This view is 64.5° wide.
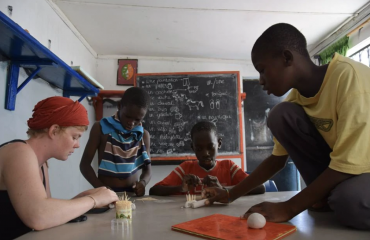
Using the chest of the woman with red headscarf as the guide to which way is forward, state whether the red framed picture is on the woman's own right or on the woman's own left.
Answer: on the woman's own left

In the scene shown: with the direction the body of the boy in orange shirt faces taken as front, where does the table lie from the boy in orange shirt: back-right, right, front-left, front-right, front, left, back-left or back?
front

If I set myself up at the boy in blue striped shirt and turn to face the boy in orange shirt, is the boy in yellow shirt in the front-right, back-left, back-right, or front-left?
front-right

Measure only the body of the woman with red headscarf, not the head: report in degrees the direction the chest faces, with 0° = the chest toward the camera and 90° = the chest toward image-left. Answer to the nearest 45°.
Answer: approximately 270°

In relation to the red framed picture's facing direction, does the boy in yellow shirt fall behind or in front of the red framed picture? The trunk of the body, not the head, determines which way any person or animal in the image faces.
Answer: in front

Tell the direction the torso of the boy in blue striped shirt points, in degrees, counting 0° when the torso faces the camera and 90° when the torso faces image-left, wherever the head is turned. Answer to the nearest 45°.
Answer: approximately 0°

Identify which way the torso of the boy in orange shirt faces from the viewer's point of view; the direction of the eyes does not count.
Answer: toward the camera

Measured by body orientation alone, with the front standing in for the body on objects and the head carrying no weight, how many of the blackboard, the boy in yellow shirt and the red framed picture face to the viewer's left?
1

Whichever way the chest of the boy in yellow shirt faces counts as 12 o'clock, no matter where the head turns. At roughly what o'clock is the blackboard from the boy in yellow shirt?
The blackboard is roughly at 2 o'clock from the boy in yellow shirt.

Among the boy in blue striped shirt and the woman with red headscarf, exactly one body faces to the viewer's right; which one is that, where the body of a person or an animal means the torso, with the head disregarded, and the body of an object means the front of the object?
the woman with red headscarf

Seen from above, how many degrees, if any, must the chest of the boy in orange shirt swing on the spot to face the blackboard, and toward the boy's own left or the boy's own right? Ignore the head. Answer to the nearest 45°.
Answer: approximately 180°

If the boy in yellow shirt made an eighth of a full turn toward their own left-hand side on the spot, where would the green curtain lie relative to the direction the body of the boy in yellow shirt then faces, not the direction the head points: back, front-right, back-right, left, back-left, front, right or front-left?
back-right

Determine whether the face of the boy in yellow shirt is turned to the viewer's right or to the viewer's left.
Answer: to the viewer's left

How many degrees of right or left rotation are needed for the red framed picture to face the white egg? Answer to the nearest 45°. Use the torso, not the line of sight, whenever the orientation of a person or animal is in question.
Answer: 0° — it already faces it

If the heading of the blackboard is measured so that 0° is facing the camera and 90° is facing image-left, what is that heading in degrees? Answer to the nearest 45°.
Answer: approximately 0°
